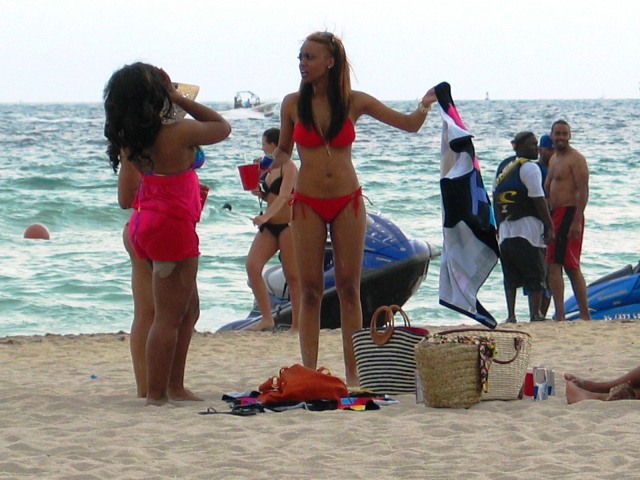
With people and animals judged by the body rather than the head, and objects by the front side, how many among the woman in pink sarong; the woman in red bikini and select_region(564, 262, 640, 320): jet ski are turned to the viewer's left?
1

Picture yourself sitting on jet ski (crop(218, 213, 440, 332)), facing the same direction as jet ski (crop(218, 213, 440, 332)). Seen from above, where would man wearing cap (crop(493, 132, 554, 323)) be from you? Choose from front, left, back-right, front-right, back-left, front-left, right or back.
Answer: front-left

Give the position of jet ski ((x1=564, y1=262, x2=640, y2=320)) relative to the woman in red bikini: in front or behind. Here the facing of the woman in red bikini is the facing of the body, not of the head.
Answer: behind

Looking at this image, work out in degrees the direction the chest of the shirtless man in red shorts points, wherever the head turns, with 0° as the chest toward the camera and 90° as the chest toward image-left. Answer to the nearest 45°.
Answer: approximately 45°

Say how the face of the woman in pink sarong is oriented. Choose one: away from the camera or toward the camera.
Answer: away from the camera

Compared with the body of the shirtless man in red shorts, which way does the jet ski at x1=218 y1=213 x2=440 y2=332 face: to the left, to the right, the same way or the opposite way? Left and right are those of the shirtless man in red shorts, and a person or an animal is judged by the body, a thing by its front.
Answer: to the left

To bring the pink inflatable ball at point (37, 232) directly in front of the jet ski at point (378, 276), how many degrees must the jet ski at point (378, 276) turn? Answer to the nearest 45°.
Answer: approximately 180°

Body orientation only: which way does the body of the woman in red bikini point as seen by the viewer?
toward the camera

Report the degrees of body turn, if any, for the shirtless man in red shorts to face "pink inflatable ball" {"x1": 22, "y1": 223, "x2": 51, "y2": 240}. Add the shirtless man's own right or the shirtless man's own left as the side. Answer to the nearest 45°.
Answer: approximately 90° to the shirtless man's own right

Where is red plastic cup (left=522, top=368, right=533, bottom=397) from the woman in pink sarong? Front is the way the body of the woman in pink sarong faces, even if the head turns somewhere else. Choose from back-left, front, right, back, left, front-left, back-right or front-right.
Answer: front-right

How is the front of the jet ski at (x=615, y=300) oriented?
to the viewer's left

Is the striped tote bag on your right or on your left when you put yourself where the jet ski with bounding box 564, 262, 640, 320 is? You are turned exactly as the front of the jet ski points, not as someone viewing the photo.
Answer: on your left
